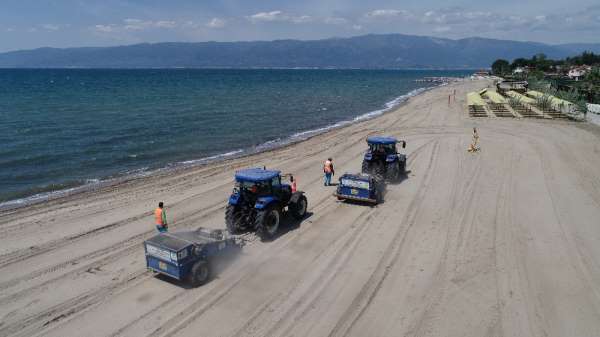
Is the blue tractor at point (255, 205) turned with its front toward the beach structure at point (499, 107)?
yes

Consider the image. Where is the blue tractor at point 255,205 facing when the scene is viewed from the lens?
facing away from the viewer and to the right of the viewer

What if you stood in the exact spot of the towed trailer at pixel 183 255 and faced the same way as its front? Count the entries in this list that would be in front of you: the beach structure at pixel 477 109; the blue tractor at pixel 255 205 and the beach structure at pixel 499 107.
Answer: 3

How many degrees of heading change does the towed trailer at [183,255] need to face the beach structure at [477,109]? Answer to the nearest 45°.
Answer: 0° — it already faces it

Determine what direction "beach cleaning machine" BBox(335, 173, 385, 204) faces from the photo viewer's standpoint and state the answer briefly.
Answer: facing away from the viewer and to the right of the viewer

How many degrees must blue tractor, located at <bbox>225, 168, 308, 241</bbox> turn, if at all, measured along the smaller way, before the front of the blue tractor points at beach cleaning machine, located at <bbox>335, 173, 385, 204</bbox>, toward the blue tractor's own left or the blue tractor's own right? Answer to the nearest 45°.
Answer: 0° — it already faces it

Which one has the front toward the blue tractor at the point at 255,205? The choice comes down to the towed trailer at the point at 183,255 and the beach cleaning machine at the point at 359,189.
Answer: the towed trailer

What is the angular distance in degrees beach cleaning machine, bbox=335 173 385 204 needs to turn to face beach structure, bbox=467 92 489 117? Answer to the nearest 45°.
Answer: approximately 45° to its left

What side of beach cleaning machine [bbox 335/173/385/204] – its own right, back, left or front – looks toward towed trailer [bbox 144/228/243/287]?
back

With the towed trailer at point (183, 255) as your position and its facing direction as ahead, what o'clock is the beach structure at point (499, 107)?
The beach structure is roughly at 12 o'clock from the towed trailer.

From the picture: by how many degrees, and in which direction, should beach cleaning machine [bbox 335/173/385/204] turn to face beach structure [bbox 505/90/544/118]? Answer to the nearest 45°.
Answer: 0° — it already faces it
